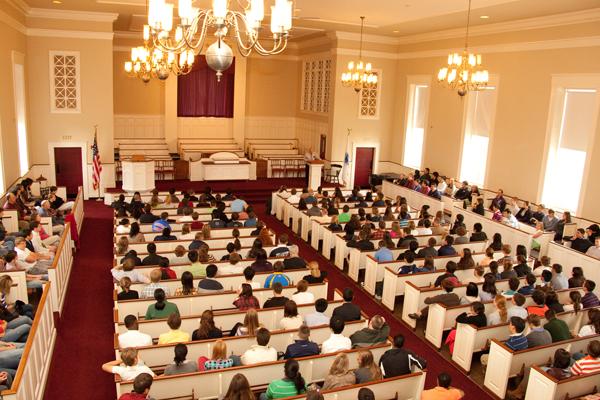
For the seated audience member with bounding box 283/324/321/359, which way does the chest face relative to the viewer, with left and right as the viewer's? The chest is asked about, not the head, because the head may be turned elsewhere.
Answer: facing away from the viewer

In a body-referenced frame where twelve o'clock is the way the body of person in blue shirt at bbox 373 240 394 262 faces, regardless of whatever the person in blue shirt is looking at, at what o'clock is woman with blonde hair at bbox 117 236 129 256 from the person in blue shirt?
The woman with blonde hair is roughly at 10 o'clock from the person in blue shirt.

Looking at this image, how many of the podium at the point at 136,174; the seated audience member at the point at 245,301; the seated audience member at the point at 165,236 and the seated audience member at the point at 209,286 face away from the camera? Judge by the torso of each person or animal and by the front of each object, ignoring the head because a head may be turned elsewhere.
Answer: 3

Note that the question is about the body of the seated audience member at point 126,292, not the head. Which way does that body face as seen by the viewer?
away from the camera

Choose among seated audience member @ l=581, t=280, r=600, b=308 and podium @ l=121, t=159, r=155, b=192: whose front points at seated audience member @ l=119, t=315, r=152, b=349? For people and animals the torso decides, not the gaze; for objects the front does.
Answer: the podium

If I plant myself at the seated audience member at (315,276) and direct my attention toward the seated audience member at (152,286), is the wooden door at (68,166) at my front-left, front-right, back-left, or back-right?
front-right

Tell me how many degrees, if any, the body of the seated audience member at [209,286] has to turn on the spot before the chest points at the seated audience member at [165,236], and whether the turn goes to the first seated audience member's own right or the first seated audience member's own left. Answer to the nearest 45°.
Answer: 0° — they already face them

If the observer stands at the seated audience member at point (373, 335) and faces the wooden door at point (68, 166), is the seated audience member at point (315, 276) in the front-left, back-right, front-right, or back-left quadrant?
front-right

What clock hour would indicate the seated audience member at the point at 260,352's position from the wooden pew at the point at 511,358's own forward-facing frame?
The seated audience member is roughly at 9 o'clock from the wooden pew.

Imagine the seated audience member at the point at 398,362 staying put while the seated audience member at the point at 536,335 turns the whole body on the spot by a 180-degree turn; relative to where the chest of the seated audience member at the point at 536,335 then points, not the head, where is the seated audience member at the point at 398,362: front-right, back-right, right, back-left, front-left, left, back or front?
right

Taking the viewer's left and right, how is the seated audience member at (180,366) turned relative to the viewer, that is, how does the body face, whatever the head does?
facing away from the viewer

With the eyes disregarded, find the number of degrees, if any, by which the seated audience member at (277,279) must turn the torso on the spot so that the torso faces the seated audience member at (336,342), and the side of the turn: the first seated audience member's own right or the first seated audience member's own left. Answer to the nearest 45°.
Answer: approximately 180°

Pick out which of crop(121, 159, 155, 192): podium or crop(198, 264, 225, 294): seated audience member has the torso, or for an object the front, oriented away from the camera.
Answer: the seated audience member

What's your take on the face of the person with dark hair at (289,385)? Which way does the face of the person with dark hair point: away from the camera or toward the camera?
away from the camera

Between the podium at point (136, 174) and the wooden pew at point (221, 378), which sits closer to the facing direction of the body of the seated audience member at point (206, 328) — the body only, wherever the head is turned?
the podium

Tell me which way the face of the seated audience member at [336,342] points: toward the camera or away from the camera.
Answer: away from the camera

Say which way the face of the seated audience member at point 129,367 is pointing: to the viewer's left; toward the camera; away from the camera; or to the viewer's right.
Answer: away from the camera

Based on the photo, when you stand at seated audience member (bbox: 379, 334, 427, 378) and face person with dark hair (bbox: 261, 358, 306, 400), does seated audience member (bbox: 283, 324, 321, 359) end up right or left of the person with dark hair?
right

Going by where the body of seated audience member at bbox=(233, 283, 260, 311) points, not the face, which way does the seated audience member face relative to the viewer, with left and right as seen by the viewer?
facing away from the viewer

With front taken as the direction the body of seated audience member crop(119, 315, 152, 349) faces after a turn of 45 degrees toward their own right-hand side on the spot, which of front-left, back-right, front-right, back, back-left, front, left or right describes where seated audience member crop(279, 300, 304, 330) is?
front-right

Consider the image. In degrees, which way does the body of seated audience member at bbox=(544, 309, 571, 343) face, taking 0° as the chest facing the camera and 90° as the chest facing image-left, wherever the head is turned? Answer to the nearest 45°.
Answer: approximately 135°

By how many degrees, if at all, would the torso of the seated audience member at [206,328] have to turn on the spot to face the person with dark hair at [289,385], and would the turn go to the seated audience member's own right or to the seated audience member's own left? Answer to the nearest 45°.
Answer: approximately 135° to the seated audience member's own right

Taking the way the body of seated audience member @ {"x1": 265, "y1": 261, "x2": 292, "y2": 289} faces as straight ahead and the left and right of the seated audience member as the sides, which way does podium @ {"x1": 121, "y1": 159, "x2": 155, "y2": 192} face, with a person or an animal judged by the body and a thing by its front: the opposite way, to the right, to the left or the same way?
the opposite way
